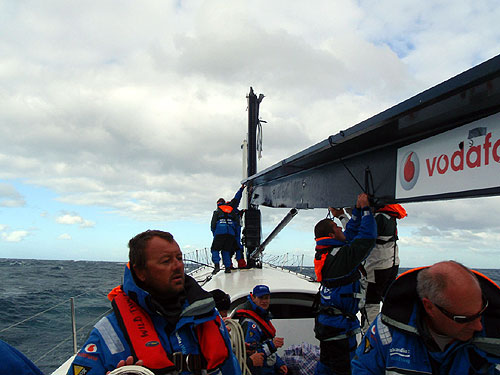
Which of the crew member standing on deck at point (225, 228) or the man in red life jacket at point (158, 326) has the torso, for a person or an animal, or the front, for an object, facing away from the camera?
the crew member standing on deck

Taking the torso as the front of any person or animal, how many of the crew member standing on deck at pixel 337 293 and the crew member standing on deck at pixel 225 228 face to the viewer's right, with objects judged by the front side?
1

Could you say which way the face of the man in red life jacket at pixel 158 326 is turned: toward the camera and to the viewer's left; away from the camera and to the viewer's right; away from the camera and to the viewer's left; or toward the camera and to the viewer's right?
toward the camera and to the viewer's right

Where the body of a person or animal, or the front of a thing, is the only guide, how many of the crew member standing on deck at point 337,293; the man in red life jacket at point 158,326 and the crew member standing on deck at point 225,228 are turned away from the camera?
1

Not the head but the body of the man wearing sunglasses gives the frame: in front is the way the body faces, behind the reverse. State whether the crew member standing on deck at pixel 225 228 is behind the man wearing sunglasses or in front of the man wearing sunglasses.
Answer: behind

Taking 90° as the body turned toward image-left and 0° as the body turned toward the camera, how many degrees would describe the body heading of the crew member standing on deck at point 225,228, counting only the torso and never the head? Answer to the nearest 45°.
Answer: approximately 180°

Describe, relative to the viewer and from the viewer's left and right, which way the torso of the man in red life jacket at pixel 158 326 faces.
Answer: facing the viewer and to the right of the viewer

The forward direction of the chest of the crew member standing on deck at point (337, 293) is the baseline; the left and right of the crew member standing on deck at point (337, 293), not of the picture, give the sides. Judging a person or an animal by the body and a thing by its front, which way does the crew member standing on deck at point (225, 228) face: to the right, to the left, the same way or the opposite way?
to the left

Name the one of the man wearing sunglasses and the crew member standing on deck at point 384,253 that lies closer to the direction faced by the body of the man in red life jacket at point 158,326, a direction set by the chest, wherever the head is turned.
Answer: the man wearing sunglasses

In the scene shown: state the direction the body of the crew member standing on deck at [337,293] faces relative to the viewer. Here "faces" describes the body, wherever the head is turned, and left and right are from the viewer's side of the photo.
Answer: facing to the right of the viewer
